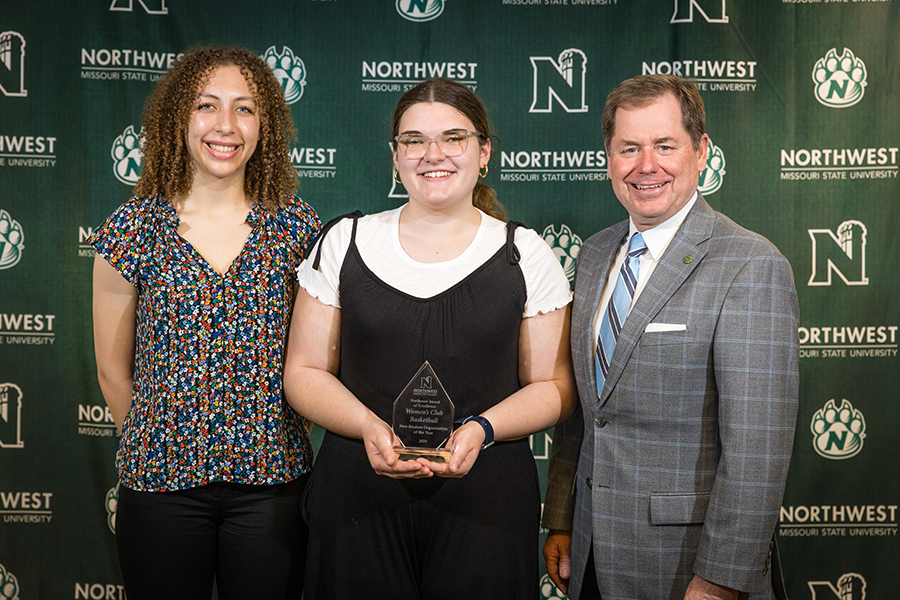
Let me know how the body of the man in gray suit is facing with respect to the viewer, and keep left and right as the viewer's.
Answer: facing the viewer and to the left of the viewer

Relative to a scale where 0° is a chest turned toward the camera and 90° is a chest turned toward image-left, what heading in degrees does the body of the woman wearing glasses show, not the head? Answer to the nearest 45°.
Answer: approximately 0°

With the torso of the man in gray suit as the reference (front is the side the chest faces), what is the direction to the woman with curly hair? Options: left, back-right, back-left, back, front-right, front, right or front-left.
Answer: front-right

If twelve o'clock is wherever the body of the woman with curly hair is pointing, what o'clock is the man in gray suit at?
The man in gray suit is roughly at 10 o'clock from the woman with curly hair.

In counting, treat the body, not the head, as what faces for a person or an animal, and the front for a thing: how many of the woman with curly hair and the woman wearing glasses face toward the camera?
2

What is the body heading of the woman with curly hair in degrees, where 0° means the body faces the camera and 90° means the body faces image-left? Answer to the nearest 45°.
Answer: approximately 0°
